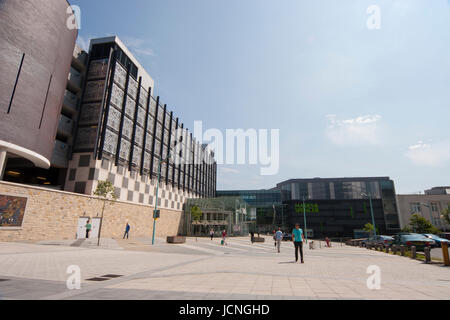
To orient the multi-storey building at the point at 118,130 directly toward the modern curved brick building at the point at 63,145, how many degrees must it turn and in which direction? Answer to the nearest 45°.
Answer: approximately 135° to its right

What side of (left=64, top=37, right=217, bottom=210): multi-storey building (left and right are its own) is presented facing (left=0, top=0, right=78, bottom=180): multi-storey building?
right

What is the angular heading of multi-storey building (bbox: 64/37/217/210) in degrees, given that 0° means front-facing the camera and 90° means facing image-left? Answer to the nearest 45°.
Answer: approximately 315°
